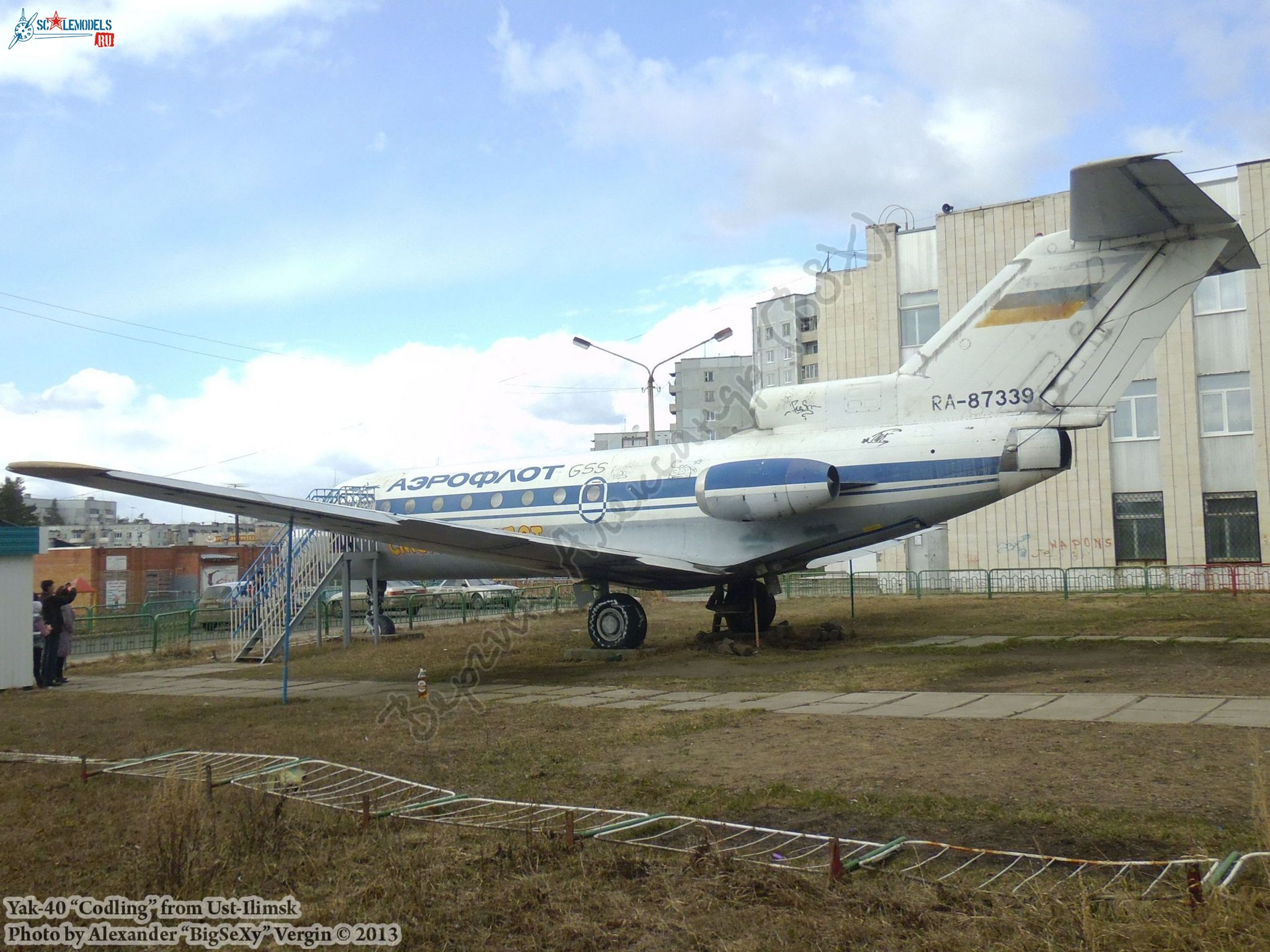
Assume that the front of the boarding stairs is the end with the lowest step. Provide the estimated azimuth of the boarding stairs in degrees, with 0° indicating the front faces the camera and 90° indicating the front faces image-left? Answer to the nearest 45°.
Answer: approximately 45°

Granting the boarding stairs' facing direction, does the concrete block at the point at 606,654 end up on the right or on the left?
on its left

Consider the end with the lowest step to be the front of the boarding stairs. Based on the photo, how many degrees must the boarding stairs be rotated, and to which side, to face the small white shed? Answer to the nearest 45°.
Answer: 0° — it already faces it

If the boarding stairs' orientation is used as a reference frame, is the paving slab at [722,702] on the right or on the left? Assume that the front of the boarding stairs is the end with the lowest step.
on its left

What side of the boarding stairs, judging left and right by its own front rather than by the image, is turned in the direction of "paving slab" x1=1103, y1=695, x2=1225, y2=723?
left

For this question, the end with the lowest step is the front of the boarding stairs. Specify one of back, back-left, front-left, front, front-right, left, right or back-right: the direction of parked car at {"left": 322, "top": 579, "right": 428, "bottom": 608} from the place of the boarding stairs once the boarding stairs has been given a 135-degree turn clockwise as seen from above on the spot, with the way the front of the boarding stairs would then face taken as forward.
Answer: front

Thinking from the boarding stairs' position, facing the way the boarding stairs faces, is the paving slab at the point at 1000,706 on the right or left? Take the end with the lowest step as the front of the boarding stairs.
on its left

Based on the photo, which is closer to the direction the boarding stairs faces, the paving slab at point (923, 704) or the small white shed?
the small white shed

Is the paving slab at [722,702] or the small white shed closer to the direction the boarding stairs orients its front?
the small white shed
